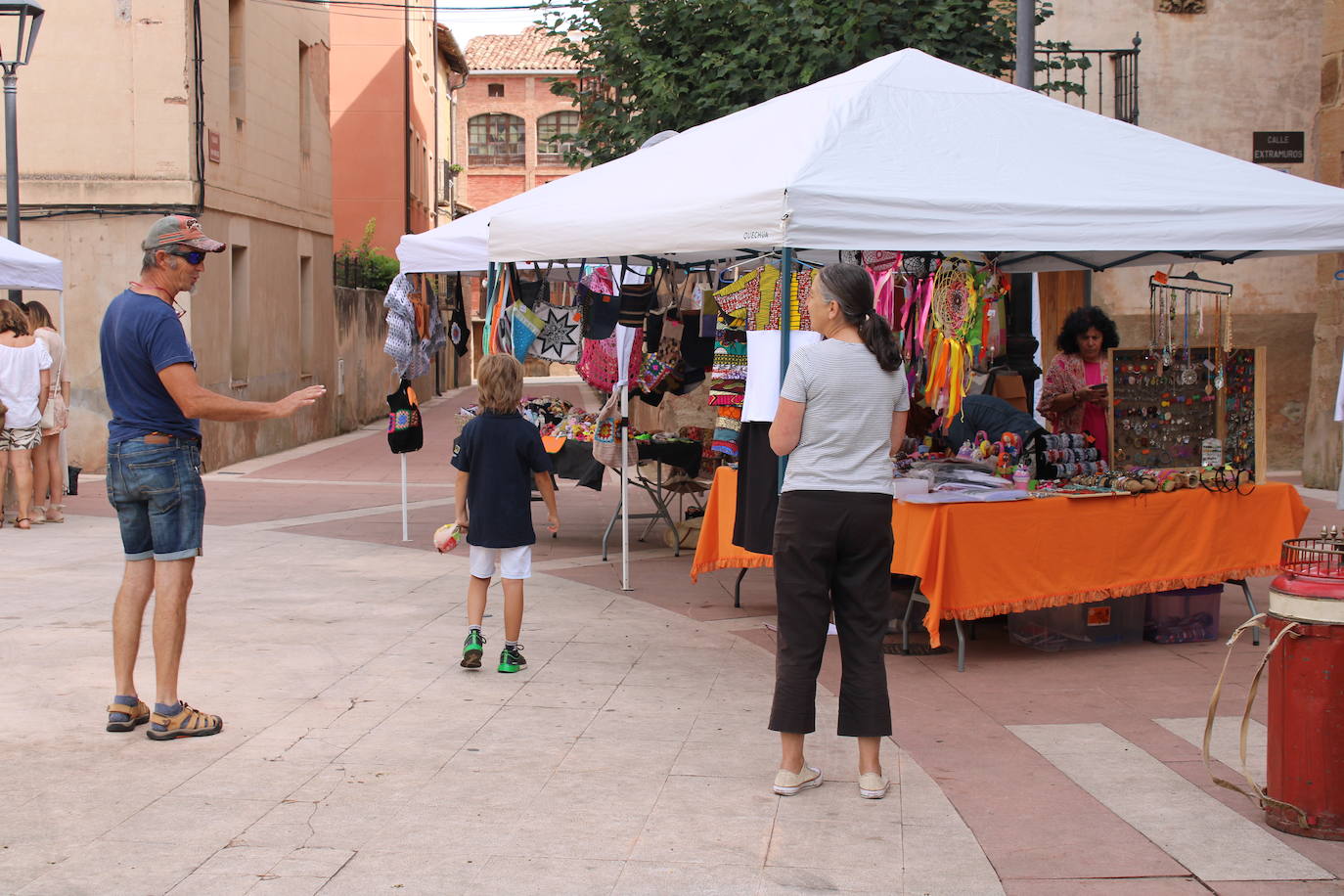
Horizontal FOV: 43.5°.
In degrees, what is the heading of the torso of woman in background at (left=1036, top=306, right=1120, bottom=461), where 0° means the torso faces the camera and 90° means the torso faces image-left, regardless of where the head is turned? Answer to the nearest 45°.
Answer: approximately 0°

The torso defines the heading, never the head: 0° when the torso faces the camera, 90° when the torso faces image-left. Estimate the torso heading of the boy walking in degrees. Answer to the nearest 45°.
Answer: approximately 180°

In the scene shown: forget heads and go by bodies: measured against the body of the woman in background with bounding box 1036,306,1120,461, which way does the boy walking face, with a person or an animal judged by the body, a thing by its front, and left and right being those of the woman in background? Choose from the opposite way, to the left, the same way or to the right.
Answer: the opposite way

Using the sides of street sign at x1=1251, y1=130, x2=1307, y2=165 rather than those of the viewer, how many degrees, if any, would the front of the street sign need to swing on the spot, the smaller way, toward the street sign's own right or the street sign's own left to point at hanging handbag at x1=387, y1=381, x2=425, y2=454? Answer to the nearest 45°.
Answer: approximately 45° to the street sign's own right

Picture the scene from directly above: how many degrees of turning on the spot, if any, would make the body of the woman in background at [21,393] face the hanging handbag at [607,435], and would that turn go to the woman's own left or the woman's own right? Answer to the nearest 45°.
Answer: approximately 135° to the woman's own right

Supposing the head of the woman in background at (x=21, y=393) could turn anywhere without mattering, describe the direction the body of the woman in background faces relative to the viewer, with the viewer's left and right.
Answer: facing away from the viewer

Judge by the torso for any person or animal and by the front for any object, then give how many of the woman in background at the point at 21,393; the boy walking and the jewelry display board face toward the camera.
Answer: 1

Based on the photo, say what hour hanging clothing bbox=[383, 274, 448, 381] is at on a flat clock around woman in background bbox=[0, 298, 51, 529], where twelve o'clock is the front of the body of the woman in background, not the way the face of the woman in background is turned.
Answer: The hanging clothing is roughly at 4 o'clock from the woman in background.

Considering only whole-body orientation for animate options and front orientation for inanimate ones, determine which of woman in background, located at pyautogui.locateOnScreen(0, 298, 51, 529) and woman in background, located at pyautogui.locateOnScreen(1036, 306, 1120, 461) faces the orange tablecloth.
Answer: woman in background, located at pyautogui.locateOnScreen(1036, 306, 1120, 461)

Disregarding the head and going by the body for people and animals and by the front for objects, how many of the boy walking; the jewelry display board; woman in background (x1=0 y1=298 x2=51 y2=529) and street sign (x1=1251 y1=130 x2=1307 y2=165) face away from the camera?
2

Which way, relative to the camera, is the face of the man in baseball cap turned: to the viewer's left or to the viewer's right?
to the viewer's right
